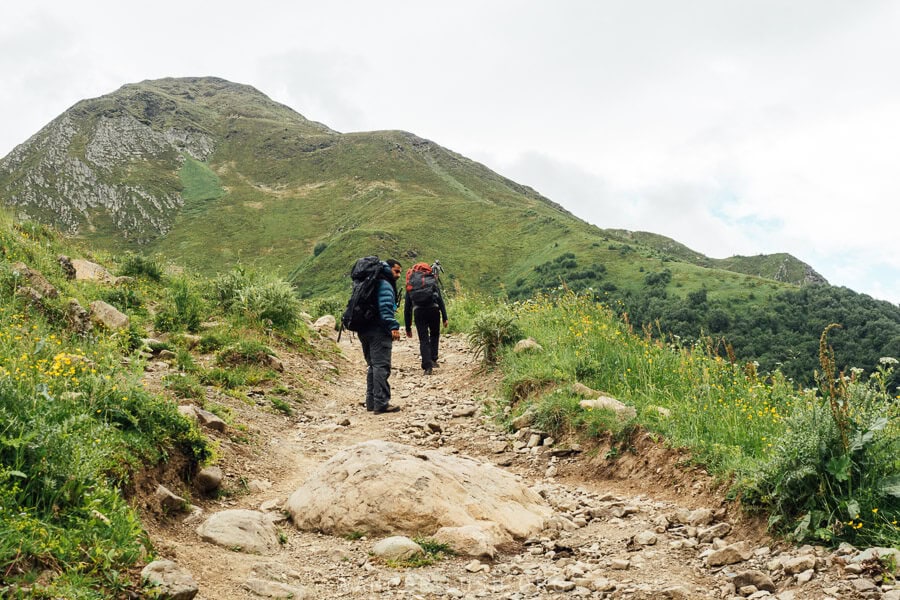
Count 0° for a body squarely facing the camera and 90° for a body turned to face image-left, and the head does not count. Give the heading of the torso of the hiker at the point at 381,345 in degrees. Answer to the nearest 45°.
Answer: approximately 270°

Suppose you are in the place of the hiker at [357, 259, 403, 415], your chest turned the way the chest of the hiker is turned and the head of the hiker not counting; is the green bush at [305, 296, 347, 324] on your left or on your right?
on your left

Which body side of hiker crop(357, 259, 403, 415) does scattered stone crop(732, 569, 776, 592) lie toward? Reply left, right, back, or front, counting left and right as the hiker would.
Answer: right

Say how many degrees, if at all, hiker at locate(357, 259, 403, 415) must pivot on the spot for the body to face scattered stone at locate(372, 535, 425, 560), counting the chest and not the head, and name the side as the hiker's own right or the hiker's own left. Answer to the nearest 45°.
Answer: approximately 90° to the hiker's own right
